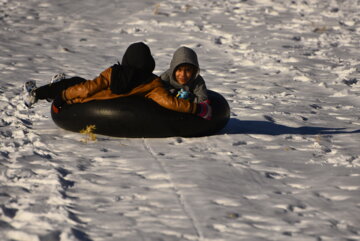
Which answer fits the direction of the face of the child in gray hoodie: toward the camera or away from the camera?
toward the camera

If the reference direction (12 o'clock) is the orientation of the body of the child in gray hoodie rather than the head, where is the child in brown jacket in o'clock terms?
The child in brown jacket is roughly at 2 o'clock from the child in gray hoodie.

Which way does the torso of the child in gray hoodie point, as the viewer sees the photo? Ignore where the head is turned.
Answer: toward the camera
